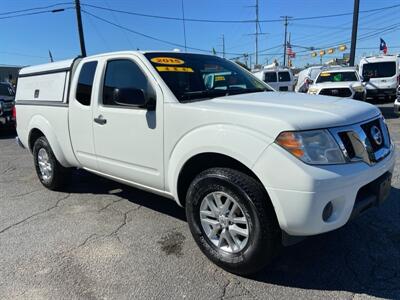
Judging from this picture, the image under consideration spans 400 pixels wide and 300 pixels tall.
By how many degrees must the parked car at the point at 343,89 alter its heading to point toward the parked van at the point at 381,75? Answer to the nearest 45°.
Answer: approximately 180°

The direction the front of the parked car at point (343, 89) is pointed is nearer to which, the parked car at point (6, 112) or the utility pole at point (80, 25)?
the parked car

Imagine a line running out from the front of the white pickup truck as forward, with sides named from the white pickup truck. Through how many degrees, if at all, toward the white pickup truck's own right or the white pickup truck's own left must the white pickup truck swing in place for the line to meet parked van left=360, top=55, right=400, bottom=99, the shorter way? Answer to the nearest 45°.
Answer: approximately 90° to the white pickup truck's own left

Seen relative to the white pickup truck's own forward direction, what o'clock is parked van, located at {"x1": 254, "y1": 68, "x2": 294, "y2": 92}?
The parked van is roughly at 8 o'clock from the white pickup truck.

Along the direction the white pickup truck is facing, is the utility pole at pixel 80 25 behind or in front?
behind

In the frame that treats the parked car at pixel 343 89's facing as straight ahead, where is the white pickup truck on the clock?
The white pickup truck is roughly at 12 o'clock from the parked car.

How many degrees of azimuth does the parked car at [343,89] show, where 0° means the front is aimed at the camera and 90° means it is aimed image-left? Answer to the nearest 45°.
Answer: approximately 0°

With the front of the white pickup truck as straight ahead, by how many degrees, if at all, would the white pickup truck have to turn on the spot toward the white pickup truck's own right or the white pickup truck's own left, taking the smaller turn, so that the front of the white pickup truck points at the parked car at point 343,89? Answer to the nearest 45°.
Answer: approximately 90° to the white pickup truck's own left

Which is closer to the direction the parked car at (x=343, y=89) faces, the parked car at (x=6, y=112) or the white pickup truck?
the white pickup truck

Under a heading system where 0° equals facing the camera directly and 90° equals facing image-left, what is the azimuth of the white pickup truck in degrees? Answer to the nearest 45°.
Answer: approximately 315°
